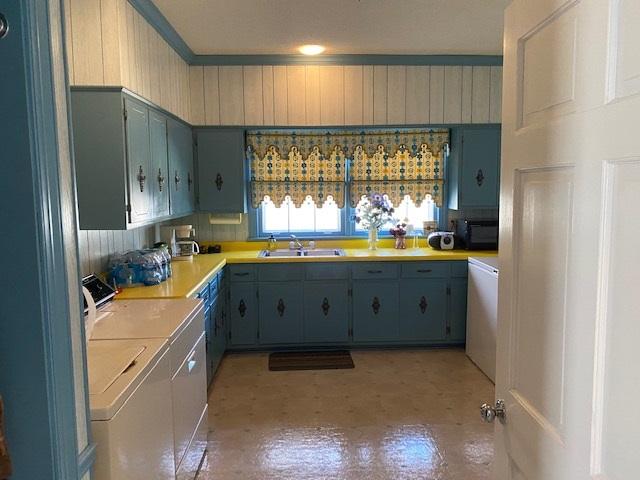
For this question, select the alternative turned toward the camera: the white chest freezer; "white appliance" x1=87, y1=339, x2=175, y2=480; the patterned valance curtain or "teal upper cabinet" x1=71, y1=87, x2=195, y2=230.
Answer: the patterned valance curtain

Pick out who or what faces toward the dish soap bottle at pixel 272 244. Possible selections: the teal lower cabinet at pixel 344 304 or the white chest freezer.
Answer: the white chest freezer

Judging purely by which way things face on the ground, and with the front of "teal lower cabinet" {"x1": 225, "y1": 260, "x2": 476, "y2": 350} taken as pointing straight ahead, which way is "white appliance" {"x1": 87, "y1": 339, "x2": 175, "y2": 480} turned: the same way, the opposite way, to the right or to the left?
to the left

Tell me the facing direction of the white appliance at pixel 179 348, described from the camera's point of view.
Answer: facing to the right of the viewer

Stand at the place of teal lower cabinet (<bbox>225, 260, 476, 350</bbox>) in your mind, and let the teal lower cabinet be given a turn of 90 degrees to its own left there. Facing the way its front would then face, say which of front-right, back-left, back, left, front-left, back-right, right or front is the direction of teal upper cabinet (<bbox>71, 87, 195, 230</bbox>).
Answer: back-right

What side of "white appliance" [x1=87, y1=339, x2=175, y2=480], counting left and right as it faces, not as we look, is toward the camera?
right

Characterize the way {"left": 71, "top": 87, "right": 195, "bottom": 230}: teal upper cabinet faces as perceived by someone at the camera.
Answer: facing to the right of the viewer

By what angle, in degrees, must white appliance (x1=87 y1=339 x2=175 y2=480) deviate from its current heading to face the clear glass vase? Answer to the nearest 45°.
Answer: approximately 45° to its left

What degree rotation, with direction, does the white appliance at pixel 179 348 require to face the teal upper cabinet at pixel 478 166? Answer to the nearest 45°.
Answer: approximately 45° to its left

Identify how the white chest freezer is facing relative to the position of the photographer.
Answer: facing to the left of the viewer

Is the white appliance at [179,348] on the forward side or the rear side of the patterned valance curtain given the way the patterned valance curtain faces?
on the forward side

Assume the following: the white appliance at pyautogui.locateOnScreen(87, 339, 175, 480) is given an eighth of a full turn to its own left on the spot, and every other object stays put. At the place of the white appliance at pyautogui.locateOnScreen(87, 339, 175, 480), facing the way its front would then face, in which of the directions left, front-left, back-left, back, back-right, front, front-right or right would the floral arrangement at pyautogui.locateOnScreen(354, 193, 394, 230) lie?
front

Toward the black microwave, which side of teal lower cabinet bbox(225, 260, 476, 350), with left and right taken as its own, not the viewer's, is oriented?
left

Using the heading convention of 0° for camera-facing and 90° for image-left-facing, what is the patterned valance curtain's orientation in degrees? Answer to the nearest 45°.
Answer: approximately 0°

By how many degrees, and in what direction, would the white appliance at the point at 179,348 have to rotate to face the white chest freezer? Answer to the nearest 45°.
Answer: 0° — it already faces it
